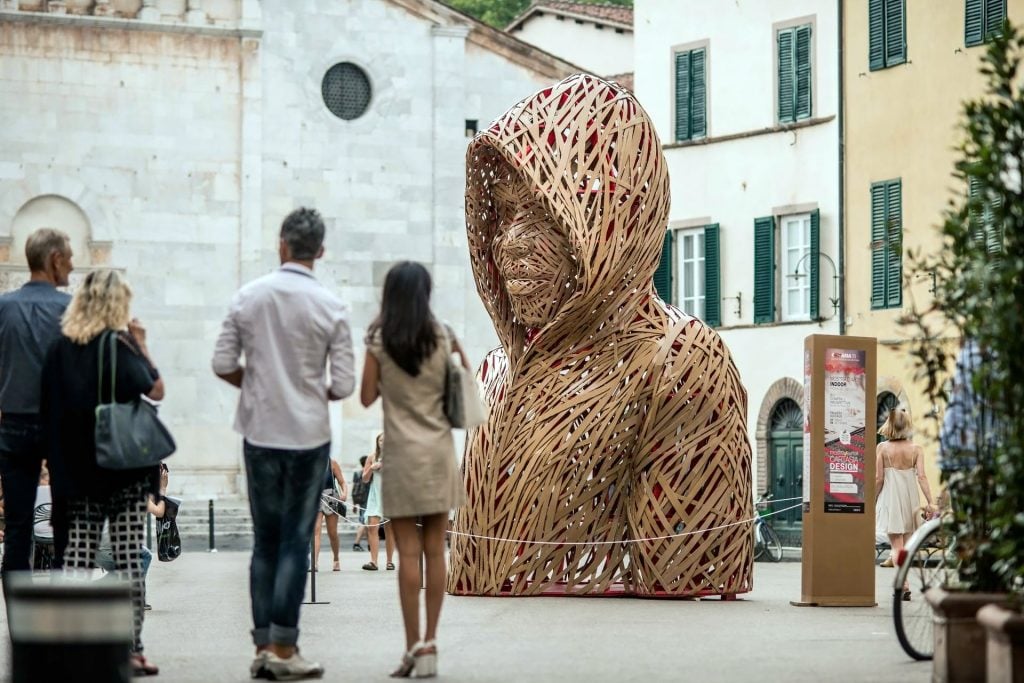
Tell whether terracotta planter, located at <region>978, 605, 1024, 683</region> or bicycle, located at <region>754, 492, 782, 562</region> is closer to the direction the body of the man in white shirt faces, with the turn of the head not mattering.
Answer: the bicycle

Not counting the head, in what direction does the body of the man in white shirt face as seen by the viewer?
away from the camera

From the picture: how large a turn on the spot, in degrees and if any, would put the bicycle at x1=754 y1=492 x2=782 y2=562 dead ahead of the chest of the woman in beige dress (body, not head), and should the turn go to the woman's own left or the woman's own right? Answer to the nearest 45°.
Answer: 0° — they already face it

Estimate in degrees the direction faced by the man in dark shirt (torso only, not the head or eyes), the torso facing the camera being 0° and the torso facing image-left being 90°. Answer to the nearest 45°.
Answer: approximately 225°

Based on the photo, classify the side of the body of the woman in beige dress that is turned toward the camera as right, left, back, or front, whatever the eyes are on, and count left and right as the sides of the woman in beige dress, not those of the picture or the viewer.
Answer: back

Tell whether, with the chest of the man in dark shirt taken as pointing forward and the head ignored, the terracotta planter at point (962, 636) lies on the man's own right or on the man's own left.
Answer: on the man's own right

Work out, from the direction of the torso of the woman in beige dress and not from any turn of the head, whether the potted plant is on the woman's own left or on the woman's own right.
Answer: on the woman's own right

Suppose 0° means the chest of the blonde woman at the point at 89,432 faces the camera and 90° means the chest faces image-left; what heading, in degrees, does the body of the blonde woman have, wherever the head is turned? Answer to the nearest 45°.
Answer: approximately 225°
